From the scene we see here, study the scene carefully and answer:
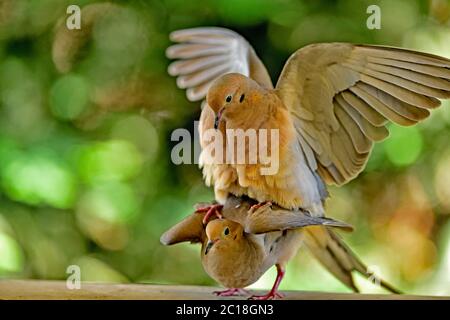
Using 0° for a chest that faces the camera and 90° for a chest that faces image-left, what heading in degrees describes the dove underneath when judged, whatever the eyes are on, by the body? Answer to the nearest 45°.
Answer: approximately 45°

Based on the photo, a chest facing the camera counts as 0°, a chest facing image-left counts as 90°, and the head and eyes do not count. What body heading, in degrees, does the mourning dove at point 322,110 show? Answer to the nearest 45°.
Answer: approximately 45°
